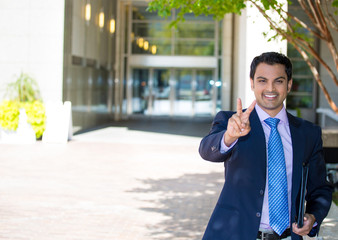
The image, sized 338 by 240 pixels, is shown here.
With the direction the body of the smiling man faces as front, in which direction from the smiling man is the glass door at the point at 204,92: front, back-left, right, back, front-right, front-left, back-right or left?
back

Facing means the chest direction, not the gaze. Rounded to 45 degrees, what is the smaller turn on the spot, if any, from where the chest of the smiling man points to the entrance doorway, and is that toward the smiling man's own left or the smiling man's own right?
approximately 180°

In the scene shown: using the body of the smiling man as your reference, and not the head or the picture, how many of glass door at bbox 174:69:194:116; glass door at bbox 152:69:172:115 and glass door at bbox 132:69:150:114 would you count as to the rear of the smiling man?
3

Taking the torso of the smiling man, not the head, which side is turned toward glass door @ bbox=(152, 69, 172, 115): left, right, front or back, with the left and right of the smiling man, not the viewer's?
back

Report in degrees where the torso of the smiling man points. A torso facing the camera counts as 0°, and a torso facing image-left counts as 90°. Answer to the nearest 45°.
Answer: approximately 0°

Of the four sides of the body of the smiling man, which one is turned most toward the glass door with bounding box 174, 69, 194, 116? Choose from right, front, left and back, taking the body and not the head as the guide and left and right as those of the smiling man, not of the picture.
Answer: back

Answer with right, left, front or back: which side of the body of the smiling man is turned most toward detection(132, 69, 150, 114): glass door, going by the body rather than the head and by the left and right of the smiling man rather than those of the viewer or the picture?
back

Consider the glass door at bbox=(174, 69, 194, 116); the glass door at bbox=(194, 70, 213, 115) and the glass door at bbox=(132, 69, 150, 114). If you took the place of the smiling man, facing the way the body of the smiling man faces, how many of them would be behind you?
3
